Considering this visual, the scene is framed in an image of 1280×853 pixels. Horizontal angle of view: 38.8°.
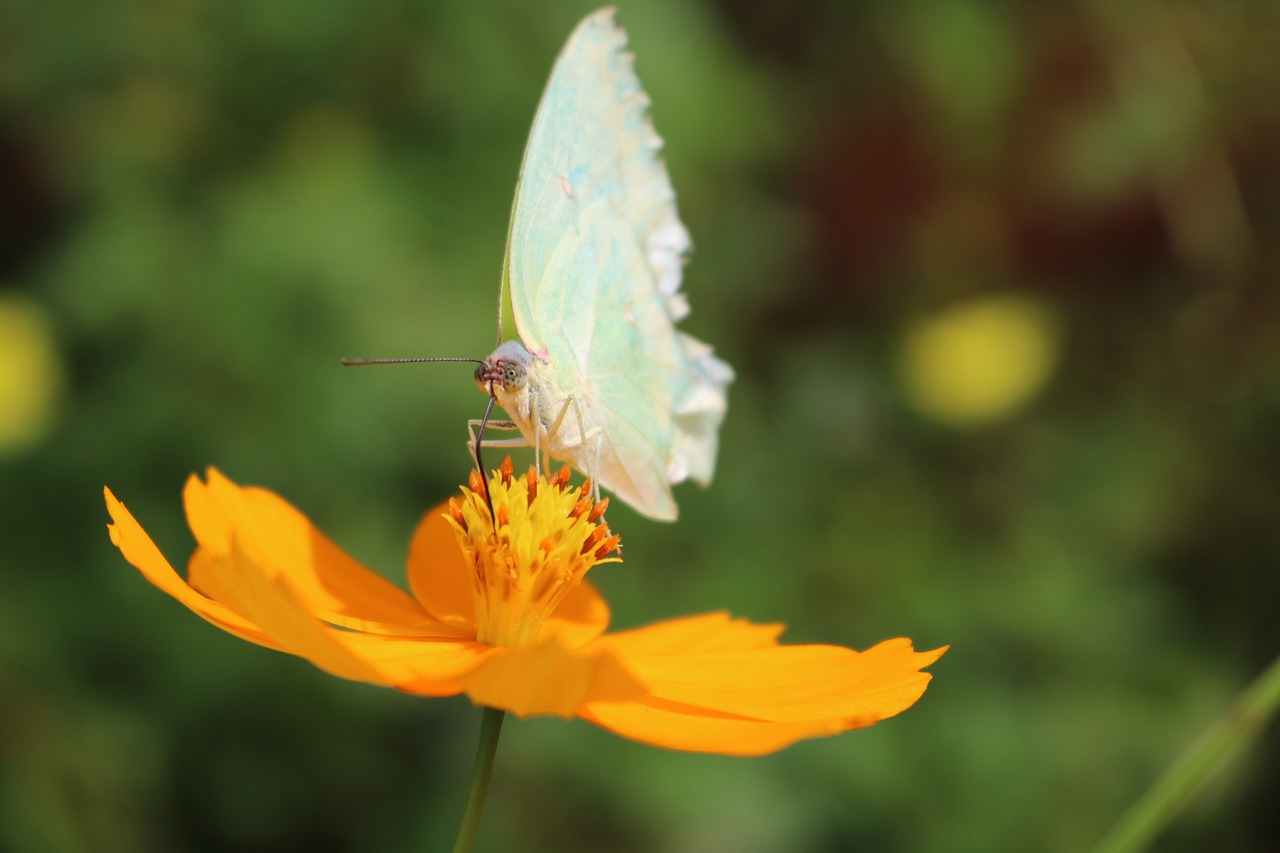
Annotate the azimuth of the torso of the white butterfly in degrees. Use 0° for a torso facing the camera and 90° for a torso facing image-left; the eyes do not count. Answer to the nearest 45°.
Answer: approximately 45°
